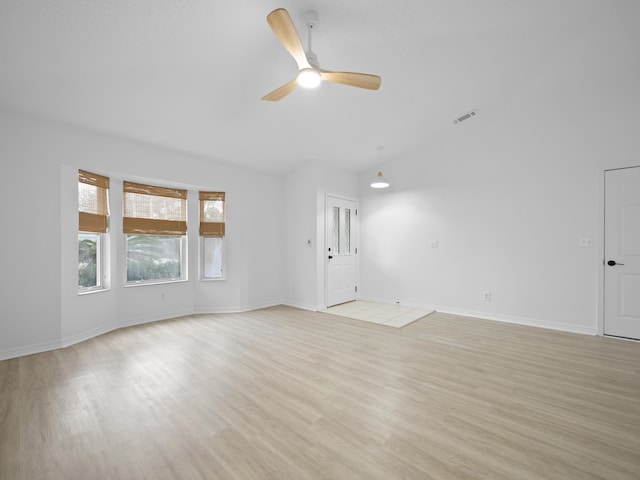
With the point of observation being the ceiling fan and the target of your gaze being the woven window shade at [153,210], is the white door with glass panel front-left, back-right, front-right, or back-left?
front-right

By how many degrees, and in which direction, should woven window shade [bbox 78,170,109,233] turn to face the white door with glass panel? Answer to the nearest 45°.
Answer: approximately 45° to its left

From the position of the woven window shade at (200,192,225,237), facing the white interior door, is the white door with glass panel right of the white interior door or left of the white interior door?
left

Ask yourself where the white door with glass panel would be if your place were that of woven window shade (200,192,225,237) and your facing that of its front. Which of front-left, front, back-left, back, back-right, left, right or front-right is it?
left

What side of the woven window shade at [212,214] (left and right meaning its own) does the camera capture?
front

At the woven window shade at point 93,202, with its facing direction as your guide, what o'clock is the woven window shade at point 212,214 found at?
the woven window shade at point 212,214 is roughly at 10 o'clock from the woven window shade at point 93,202.

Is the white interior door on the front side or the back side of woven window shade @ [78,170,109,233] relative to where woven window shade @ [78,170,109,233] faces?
on the front side

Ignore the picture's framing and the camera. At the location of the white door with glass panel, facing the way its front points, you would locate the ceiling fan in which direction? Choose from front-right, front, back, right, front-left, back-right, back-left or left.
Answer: front-right

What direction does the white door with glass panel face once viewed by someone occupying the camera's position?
facing the viewer and to the right of the viewer

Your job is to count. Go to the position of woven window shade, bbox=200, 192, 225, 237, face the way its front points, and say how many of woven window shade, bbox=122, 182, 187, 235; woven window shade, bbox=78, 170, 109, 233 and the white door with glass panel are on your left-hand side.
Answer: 1

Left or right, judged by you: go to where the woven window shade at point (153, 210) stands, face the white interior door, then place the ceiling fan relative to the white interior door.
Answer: right

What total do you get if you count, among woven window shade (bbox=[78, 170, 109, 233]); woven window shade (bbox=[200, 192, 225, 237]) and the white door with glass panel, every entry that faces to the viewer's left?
0

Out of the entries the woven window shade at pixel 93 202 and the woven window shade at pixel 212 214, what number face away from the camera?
0

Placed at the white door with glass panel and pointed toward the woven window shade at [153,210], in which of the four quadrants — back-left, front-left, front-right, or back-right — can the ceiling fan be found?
front-left
